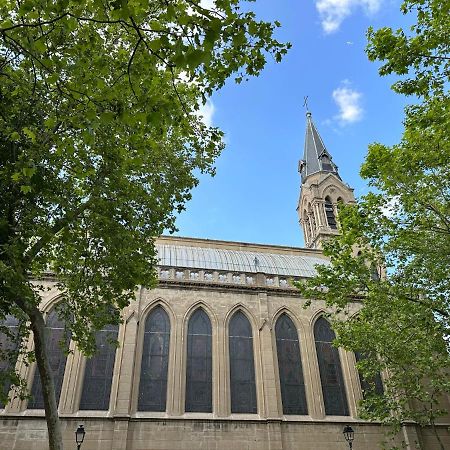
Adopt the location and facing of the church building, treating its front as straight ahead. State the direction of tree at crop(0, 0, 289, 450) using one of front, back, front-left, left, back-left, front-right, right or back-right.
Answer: right

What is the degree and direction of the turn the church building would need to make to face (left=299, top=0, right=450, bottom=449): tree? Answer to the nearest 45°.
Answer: approximately 45° to its right

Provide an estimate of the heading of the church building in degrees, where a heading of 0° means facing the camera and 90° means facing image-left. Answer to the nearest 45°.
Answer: approximately 270°
